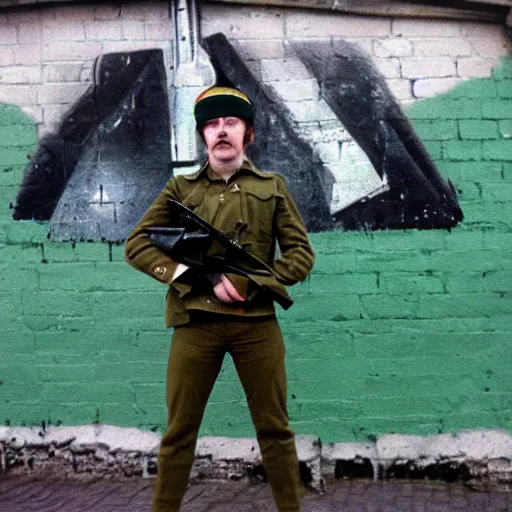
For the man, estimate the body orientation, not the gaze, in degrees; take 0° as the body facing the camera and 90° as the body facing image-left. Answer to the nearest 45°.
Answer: approximately 0°
